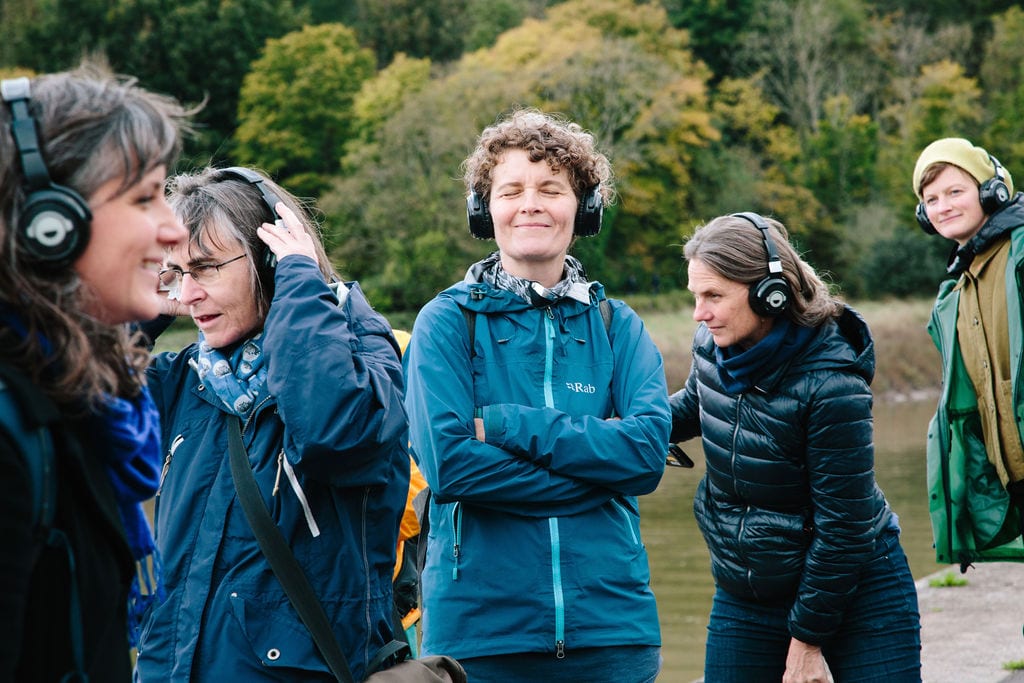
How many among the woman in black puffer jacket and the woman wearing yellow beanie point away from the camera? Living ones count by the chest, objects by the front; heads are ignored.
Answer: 0

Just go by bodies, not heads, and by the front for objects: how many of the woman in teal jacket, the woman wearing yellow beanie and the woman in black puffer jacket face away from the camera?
0

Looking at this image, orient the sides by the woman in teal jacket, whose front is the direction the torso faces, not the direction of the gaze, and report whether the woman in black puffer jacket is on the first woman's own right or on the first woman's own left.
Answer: on the first woman's own left

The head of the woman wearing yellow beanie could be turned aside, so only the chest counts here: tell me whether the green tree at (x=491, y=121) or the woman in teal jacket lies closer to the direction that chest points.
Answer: the woman in teal jacket

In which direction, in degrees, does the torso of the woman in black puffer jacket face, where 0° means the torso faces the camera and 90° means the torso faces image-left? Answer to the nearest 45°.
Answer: approximately 45°

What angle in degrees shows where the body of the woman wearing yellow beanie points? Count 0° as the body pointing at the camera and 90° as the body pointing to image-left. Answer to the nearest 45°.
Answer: approximately 45°

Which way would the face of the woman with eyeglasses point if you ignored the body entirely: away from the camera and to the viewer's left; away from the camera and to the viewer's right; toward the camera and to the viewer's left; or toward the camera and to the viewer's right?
toward the camera and to the viewer's left

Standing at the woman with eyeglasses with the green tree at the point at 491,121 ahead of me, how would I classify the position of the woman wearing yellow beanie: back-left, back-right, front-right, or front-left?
front-right

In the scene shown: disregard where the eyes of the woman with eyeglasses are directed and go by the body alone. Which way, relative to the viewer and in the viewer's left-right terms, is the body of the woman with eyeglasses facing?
facing the viewer and to the left of the viewer

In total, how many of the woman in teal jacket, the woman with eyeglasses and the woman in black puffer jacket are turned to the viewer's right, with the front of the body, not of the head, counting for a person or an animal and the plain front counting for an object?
0

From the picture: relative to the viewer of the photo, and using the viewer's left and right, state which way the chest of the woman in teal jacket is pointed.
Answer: facing the viewer

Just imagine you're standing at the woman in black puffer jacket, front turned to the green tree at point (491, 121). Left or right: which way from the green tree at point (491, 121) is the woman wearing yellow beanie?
right

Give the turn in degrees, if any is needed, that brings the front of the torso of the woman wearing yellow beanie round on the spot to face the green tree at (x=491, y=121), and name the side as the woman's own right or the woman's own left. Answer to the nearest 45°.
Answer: approximately 90° to the woman's own right

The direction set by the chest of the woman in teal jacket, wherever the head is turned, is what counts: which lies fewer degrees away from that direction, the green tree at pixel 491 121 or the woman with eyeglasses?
the woman with eyeglasses

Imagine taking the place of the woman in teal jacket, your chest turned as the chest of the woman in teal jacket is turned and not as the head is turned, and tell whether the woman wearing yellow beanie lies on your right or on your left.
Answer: on your left

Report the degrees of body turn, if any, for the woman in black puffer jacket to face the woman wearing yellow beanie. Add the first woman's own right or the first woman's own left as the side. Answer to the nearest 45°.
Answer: approximately 180°

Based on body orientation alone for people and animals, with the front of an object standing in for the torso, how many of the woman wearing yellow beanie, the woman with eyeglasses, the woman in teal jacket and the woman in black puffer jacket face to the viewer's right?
0

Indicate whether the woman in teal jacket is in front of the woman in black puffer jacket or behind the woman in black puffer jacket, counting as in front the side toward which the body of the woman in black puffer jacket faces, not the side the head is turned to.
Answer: in front

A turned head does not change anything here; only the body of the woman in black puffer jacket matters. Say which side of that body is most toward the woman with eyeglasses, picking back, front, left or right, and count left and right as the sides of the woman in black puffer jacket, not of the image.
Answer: front

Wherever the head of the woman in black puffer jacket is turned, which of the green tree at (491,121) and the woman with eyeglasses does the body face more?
the woman with eyeglasses
